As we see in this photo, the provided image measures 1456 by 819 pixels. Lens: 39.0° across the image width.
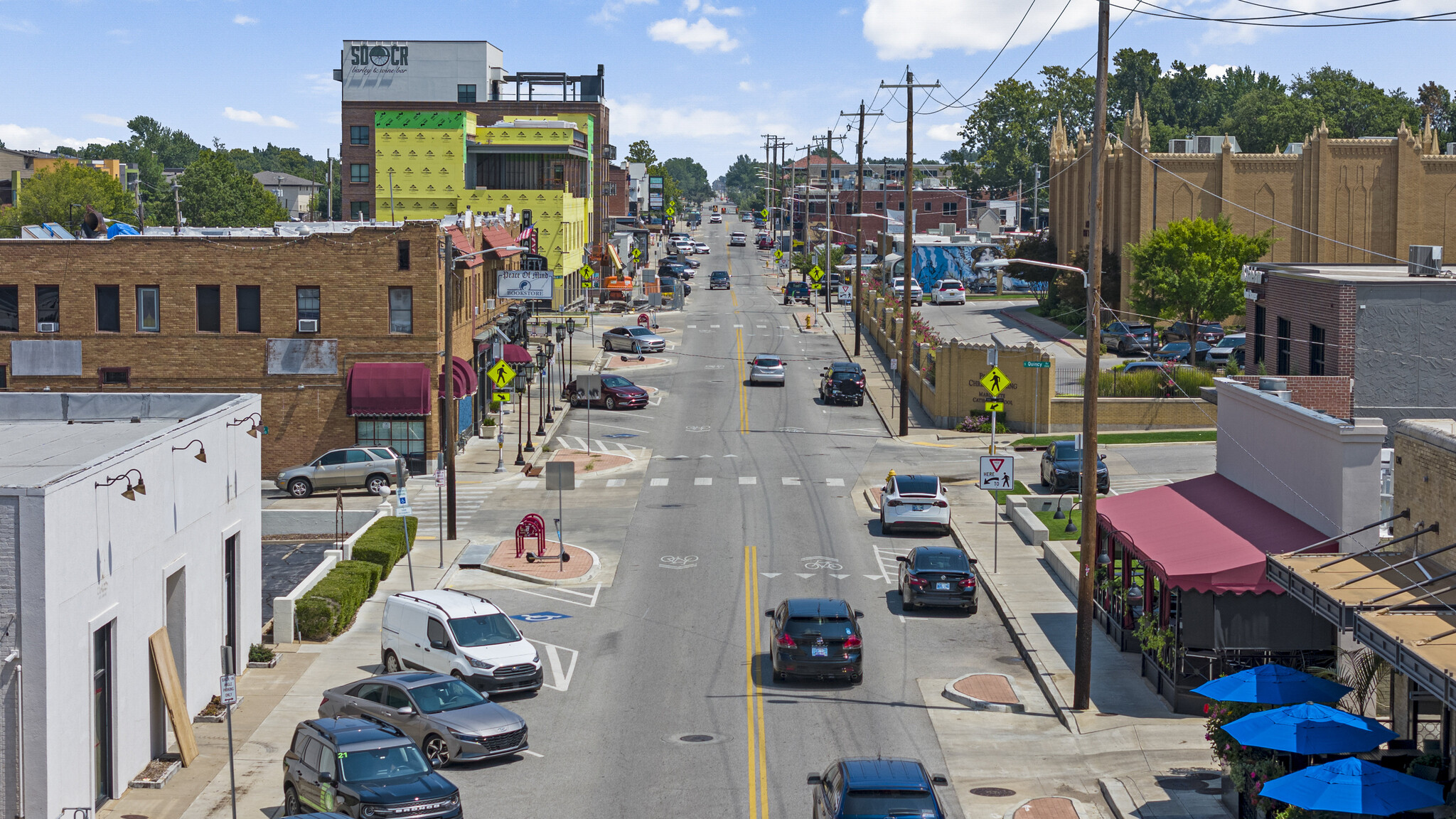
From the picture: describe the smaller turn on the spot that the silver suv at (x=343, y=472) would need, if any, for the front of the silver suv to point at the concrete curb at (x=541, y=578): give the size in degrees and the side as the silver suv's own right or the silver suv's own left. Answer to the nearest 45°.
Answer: approximately 90° to the silver suv's own left

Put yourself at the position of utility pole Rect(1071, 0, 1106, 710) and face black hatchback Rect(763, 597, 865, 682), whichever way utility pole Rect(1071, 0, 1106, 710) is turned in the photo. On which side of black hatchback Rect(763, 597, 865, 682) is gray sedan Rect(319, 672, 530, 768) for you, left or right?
left

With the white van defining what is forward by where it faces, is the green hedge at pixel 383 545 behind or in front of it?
behind

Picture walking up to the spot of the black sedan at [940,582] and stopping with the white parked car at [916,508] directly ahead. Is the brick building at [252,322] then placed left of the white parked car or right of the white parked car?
left

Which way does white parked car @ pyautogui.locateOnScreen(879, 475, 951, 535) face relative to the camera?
away from the camera

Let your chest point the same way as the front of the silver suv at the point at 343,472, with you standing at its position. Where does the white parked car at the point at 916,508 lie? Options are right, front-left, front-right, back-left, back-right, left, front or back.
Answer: back-left

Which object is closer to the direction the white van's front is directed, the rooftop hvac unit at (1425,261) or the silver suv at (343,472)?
the rooftop hvac unit

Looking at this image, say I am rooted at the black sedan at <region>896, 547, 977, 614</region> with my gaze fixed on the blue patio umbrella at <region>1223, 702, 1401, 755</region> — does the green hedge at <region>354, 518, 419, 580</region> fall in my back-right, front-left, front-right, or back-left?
back-right

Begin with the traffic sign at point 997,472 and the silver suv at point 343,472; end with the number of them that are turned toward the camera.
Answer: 1

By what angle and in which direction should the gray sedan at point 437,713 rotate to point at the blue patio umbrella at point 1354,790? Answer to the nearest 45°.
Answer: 0° — it already faces it

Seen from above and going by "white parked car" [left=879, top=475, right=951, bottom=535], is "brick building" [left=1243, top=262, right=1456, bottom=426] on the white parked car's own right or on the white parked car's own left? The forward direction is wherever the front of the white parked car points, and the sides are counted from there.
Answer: on the white parked car's own right

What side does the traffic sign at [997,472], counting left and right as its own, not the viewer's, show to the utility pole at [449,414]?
right

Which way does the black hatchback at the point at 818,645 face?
away from the camera
